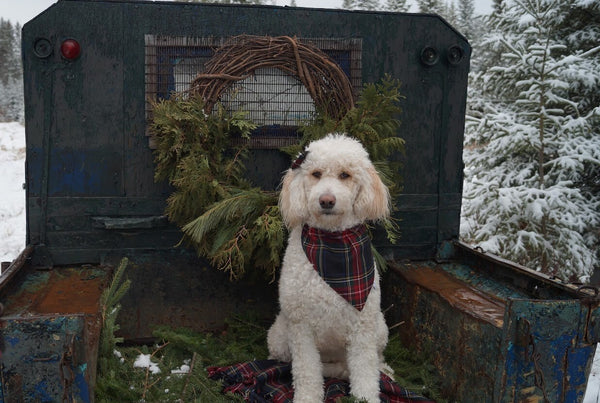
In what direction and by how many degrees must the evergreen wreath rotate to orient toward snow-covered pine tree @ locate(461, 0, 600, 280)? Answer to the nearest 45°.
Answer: approximately 135° to its left

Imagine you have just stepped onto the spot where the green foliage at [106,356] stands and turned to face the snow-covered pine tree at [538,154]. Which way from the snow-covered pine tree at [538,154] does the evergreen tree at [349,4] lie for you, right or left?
left

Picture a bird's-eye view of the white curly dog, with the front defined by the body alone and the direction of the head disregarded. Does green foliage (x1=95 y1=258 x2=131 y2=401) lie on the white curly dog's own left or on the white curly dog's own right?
on the white curly dog's own right

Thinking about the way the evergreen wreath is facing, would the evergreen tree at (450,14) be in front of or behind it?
behind

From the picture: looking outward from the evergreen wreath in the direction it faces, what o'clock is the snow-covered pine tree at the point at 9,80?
The snow-covered pine tree is roughly at 5 o'clock from the evergreen wreath.

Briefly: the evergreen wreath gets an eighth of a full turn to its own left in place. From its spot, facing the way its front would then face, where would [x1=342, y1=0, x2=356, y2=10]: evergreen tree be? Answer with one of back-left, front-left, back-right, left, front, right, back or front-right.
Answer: back-left

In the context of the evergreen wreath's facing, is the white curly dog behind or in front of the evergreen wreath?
in front

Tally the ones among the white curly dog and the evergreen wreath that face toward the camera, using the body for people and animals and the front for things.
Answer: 2

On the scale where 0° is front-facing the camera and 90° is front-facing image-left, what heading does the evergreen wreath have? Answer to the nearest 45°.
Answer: approximately 0°

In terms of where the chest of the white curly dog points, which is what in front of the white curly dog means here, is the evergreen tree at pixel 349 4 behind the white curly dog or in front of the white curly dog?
behind
